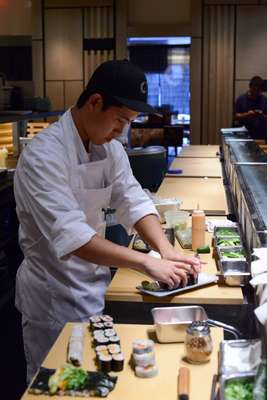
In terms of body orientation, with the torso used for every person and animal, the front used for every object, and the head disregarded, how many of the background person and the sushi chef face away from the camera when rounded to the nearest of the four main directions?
0

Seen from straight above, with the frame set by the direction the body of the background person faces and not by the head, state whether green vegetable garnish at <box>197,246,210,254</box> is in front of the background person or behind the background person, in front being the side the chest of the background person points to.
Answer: in front
